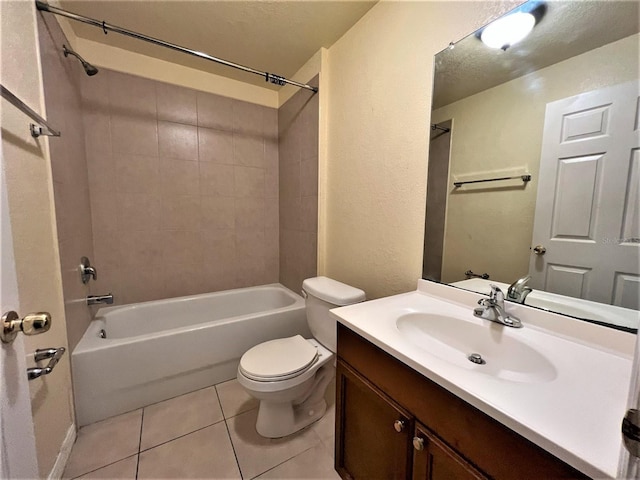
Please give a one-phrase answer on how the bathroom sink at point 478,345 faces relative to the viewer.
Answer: facing the viewer and to the left of the viewer

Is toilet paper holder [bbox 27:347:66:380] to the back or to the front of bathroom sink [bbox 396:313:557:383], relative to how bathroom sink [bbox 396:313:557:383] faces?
to the front

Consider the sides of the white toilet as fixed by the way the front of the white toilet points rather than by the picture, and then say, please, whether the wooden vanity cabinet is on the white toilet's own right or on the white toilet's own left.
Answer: on the white toilet's own left

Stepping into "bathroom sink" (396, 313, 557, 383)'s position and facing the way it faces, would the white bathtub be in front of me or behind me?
in front

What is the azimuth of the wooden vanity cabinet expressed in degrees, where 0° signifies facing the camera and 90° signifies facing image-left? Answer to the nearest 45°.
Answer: approximately 45°

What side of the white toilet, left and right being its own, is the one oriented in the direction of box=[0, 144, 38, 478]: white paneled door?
front
